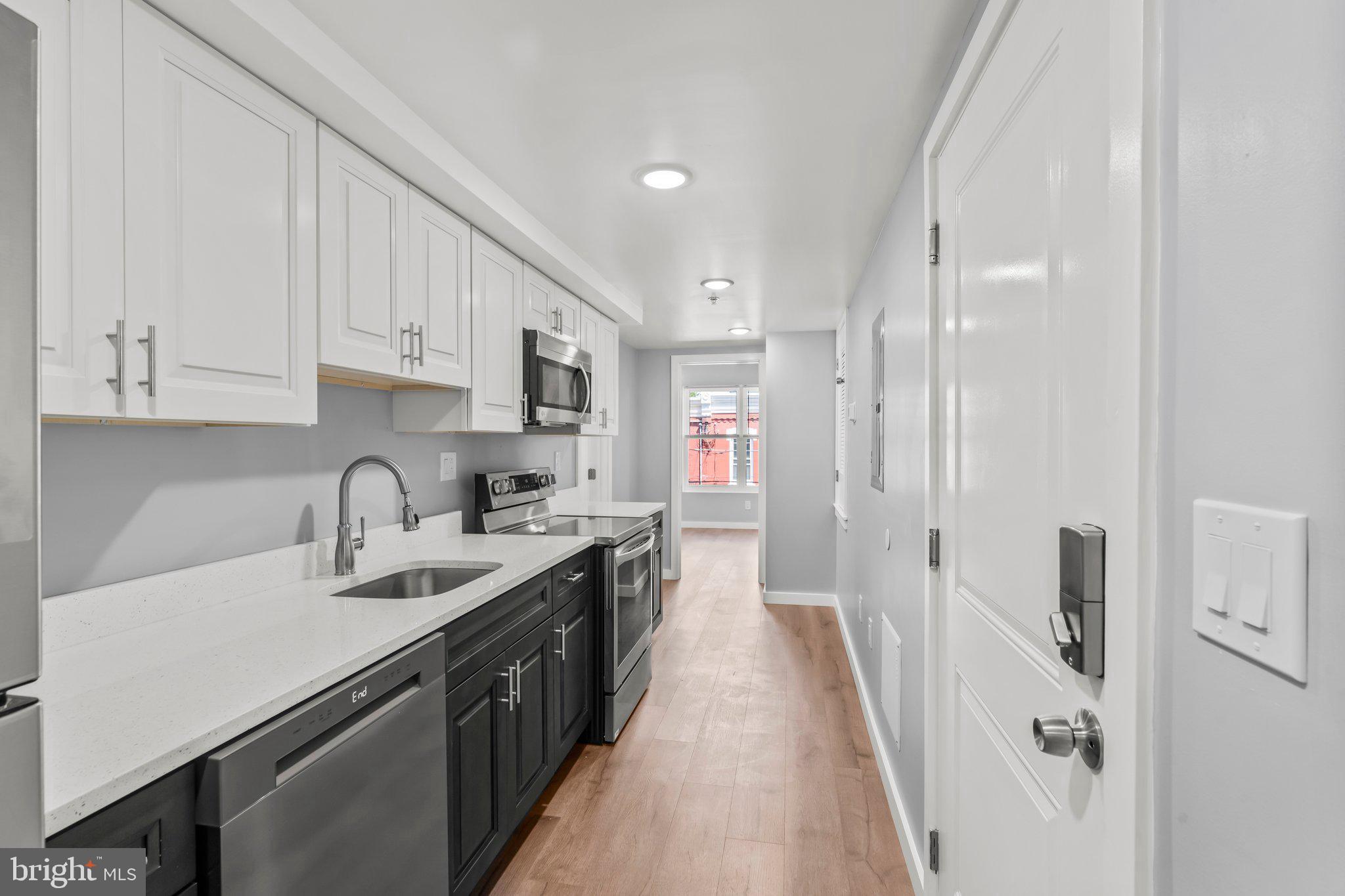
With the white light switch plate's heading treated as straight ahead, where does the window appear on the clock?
The window is roughly at 3 o'clock from the white light switch plate.

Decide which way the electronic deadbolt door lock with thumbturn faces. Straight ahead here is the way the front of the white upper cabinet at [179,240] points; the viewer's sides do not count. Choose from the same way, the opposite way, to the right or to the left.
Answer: the opposite way

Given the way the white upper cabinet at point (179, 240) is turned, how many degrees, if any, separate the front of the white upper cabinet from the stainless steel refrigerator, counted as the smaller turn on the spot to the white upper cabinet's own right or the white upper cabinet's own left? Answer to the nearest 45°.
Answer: approximately 45° to the white upper cabinet's own right

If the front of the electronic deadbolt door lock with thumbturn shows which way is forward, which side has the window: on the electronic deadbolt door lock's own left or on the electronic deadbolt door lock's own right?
on the electronic deadbolt door lock's own right

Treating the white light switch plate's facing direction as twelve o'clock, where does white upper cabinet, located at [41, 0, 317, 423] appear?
The white upper cabinet is roughly at 1 o'clock from the white light switch plate.

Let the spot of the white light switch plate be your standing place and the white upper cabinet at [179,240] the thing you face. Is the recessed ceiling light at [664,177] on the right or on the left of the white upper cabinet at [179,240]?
right

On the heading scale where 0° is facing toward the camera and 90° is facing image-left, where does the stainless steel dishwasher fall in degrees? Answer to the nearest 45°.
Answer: approximately 315°

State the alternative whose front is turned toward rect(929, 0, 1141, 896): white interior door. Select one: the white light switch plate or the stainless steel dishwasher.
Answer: the stainless steel dishwasher

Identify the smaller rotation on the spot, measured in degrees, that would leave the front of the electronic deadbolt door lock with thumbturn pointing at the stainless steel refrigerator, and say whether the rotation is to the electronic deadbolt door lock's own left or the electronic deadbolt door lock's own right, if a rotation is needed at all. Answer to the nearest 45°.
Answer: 0° — it already faces it
